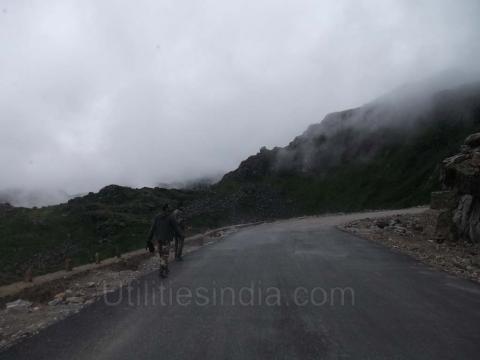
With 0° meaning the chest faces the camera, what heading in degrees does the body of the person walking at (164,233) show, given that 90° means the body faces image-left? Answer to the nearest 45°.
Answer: approximately 180°

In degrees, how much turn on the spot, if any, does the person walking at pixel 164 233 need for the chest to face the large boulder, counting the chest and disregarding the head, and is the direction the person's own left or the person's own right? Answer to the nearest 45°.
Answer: approximately 90° to the person's own right
